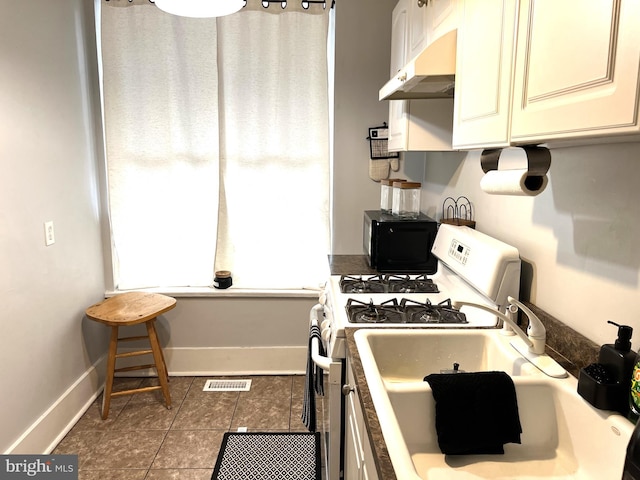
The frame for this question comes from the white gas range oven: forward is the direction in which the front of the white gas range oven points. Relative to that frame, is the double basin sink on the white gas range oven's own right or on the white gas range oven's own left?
on the white gas range oven's own left

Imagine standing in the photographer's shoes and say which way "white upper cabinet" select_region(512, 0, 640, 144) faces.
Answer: facing the viewer and to the left of the viewer

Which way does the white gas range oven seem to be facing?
to the viewer's left

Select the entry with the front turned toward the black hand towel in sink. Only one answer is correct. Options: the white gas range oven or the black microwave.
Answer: the black microwave

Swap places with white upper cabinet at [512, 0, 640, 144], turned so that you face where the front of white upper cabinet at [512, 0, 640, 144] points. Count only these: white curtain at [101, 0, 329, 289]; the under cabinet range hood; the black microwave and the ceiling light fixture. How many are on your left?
0

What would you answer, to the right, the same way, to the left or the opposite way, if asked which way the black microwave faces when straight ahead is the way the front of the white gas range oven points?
to the left

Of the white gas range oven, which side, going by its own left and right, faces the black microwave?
right

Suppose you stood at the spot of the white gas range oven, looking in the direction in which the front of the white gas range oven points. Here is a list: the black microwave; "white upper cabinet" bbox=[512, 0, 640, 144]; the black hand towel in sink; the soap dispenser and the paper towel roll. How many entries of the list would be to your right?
1

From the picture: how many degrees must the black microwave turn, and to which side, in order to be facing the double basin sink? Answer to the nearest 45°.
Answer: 0° — it already faces it

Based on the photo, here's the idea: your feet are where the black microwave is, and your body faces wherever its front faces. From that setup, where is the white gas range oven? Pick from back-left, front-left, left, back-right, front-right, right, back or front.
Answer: front

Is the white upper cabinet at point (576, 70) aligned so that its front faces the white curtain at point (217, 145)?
no

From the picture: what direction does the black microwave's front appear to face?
toward the camera

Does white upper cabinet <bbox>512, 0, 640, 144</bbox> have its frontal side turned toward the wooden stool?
no

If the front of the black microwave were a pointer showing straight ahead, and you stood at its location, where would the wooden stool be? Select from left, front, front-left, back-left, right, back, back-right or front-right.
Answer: right

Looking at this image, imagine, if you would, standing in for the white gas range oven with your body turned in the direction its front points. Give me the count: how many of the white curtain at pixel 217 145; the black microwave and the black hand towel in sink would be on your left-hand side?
1

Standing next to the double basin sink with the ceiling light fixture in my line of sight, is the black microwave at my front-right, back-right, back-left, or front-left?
front-right

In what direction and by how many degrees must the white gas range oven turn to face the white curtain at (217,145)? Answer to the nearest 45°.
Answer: approximately 45° to its right
